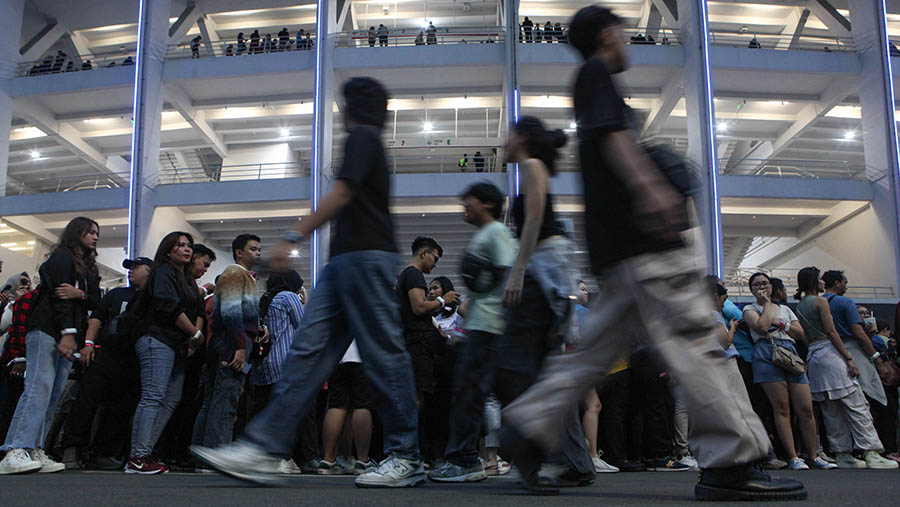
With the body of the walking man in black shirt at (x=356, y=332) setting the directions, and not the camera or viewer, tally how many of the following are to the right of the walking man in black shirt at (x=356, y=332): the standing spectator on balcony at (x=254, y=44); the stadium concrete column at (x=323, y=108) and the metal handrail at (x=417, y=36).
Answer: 3

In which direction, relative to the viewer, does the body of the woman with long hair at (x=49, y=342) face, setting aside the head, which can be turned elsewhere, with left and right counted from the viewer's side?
facing to the right of the viewer

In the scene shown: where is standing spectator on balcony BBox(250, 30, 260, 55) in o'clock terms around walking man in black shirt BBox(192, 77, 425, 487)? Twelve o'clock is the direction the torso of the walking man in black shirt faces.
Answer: The standing spectator on balcony is roughly at 3 o'clock from the walking man in black shirt.

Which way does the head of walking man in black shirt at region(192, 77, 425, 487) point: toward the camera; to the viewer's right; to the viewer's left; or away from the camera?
to the viewer's left

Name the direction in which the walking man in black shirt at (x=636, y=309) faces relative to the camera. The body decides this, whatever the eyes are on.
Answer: to the viewer's right

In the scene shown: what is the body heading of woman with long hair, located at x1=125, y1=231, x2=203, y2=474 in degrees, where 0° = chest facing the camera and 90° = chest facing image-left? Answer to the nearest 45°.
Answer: approximately 270°
